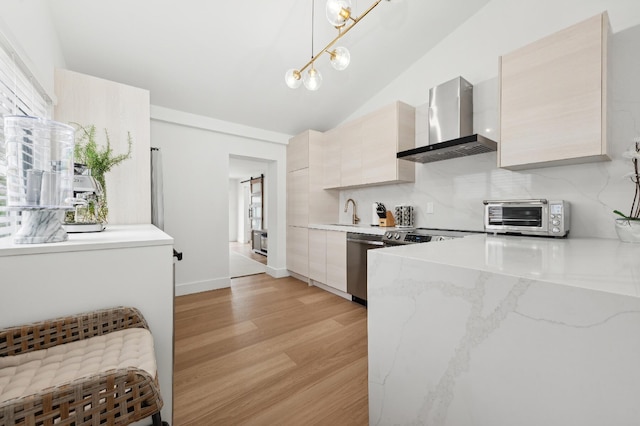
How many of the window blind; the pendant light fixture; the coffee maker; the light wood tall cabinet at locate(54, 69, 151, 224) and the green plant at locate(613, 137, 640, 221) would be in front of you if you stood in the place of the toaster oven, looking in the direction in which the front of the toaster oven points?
4

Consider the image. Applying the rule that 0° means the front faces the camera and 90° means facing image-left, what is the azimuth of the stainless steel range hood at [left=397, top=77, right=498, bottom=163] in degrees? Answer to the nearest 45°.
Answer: approximately 45°

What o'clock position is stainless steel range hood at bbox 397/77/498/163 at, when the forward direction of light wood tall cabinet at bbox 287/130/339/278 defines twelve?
The stainless steel range hood is roughly at 9 o'clock from the light wood tall cabinet.

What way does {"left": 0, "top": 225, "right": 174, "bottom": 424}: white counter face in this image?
to the viewer's right

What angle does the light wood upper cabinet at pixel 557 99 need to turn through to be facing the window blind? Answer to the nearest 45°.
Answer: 0° — it already faces it

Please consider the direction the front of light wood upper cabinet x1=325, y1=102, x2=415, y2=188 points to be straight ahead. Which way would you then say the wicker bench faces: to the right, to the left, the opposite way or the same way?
the opposite way

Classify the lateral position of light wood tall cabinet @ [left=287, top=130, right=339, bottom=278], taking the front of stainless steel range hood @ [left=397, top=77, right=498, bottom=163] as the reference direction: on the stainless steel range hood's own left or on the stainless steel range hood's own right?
on the stainless steel range hood's own right

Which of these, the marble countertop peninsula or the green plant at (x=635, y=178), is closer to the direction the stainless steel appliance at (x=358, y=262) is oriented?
the marble countertop peninsula

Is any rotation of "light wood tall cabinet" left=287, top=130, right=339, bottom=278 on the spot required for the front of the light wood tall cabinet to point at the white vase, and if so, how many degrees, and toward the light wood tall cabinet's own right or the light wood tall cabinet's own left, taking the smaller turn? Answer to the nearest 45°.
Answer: approximately 90° to the light wood tall cabinet's own left

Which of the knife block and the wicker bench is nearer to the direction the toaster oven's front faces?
the wicker bench

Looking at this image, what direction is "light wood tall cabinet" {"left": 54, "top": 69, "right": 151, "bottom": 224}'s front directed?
to the viewer's right
